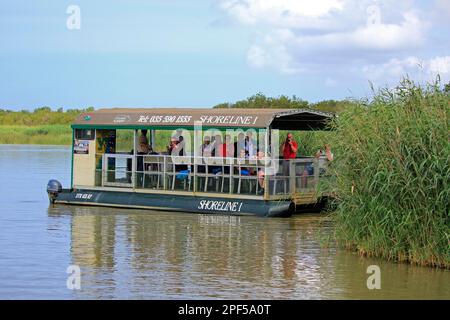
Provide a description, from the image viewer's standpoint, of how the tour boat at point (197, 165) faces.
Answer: facing the viewer and to the right of the viewer
